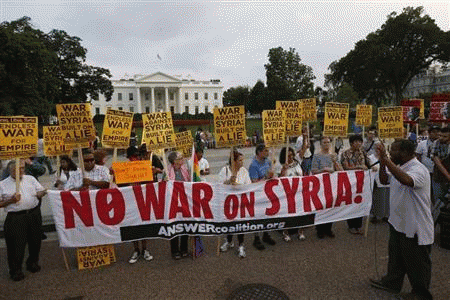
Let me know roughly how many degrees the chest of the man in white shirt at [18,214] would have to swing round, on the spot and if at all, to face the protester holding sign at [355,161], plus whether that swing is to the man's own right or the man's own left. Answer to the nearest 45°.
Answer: approximately 90° to the man's own left

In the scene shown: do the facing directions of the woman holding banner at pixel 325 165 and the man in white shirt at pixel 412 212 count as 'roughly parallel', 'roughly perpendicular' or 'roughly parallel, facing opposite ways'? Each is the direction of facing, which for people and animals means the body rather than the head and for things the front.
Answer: roughly perpendicular

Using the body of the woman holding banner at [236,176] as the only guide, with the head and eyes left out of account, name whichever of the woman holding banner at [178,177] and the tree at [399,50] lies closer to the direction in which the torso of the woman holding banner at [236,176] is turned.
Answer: the woman holding banner

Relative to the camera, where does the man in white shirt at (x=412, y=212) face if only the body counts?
to the viewer's left

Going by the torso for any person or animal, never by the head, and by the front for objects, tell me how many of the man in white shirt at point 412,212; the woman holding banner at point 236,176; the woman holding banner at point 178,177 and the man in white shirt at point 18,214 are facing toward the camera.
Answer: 3

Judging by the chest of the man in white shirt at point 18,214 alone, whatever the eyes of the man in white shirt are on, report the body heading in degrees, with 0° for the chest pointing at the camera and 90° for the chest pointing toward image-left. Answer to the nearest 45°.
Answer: approximately 0°

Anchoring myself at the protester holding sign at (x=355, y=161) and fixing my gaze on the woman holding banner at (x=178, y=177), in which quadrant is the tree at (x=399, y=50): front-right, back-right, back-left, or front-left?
back-right

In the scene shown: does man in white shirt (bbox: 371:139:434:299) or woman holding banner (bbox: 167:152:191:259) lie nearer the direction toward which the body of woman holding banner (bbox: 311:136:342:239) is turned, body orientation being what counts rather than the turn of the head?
the man in white shirt

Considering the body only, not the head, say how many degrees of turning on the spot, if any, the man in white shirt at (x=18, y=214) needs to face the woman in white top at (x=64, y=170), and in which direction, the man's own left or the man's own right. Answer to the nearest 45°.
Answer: approximately 135° to the man's own left

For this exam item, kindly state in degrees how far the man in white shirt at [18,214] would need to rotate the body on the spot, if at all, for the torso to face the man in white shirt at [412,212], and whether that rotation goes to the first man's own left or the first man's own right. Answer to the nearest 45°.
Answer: approximately 45° to the first man's own left

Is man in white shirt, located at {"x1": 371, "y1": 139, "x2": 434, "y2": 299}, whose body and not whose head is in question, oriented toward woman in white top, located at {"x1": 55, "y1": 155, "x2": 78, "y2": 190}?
yes

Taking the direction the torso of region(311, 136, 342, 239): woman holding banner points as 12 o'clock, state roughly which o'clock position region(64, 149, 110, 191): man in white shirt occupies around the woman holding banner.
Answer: The man in white shirt is roughly at 2 o'clock from the woman holding banner.

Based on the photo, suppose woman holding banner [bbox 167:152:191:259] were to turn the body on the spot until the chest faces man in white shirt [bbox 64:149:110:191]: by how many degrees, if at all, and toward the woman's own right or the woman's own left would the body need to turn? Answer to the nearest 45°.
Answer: approximately 90° to the woman's own right

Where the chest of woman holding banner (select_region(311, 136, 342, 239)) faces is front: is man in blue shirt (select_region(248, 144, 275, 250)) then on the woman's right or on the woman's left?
on the woman's right
